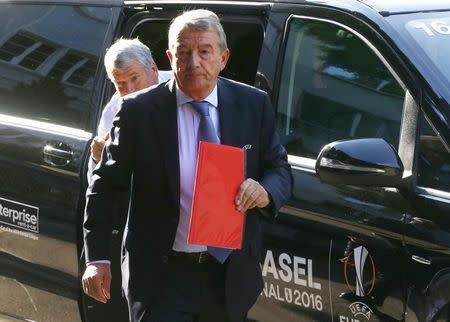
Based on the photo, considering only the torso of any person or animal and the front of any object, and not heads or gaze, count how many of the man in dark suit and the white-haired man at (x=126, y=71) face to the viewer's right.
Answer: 0

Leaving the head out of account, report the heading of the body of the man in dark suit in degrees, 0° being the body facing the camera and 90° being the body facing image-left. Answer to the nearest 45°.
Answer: approximately 0°

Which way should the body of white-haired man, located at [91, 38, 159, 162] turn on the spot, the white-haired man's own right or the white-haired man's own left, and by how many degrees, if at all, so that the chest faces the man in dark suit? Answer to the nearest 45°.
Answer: approximately 45° to the white-haired man's own left

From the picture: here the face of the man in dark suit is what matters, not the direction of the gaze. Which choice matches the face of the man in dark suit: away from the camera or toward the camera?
toward the camera

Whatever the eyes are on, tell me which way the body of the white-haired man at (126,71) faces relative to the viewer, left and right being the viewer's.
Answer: facing the viewer and to the left of the viewer

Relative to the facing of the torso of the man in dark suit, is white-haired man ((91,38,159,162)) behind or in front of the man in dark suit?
behind
